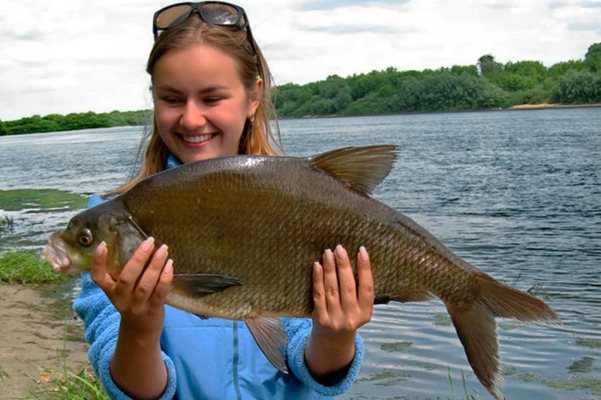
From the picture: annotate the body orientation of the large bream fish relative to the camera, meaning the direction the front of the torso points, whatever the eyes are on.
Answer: to the viewer's left

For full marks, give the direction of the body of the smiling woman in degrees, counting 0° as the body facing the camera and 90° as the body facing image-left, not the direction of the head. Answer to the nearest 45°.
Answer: approximately 0°
